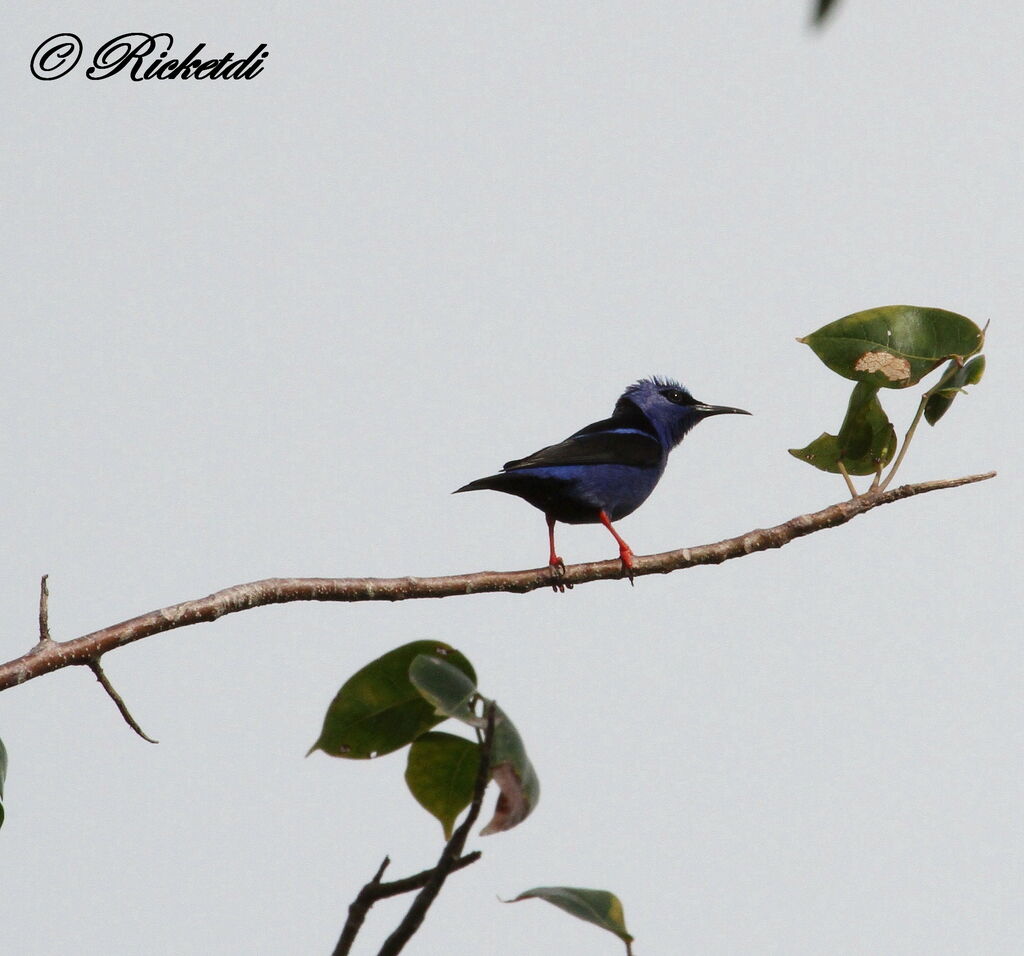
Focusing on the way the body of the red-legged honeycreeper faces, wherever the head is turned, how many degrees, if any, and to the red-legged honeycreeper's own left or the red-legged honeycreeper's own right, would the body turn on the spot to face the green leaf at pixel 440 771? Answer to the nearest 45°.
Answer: approximately 90° to the red-legged honeycreeper's own right

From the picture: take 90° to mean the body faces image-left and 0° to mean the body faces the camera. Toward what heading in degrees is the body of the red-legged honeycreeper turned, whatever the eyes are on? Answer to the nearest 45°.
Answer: approximately 270°

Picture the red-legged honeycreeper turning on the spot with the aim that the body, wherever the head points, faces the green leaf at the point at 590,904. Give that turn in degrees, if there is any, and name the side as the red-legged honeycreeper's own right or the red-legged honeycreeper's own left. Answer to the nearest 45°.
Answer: approximately 90° to the red-legged honeycreeper's own right
